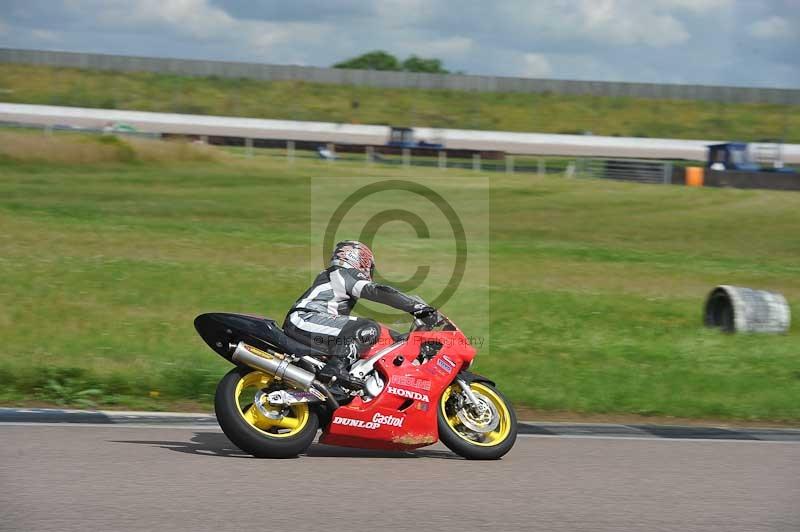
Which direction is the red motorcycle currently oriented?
to the viewer's right

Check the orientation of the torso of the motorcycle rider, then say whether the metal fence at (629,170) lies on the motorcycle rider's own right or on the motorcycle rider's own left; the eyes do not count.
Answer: on the motorcycle rider's own left

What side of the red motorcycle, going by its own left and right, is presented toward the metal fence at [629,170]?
left

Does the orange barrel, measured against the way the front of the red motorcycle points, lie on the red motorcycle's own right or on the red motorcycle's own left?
on the red motorcycle's own left

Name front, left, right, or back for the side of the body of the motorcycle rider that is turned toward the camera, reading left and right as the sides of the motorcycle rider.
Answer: right
